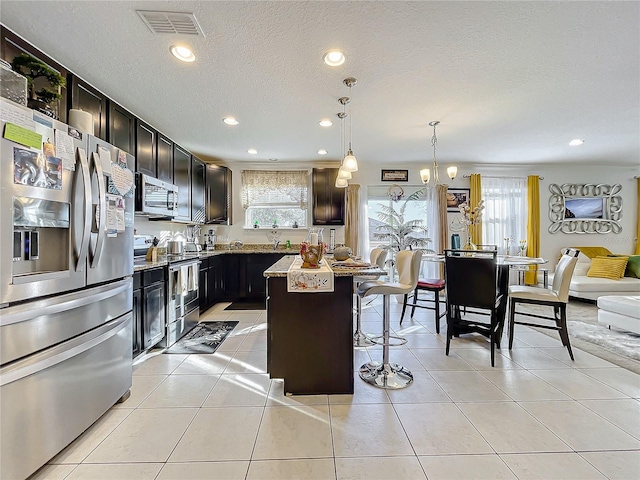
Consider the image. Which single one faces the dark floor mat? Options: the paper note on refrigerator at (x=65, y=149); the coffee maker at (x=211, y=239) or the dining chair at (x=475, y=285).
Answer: the coffee maker

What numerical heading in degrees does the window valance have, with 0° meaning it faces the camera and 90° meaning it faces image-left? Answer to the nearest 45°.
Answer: approximately 0°

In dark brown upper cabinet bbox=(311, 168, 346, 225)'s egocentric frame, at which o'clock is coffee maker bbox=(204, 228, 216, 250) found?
The coffee maker is roughly at 3 o'clock from the dark brown upper cabinet.

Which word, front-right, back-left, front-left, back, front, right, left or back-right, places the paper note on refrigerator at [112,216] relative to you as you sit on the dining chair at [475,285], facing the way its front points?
back-left

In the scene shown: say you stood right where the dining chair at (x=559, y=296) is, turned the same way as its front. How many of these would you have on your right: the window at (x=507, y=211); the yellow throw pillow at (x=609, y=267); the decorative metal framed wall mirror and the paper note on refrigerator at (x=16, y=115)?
3

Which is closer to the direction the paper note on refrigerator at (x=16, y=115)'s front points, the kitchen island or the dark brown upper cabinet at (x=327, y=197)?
the kitchen island

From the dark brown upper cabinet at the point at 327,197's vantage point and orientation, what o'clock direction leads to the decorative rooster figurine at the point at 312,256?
The decorative rooster figurine is roughly at 12 o'clock from the dark brown upper cabinet.

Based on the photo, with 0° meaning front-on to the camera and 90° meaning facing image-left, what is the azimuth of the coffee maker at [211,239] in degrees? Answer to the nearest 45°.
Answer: approximately 0°

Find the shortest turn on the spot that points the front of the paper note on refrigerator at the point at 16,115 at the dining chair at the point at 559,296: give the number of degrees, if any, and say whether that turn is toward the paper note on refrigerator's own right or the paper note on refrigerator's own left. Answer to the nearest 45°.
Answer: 0° — it already faces it

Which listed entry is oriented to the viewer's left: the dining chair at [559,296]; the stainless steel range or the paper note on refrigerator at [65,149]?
the dining chair

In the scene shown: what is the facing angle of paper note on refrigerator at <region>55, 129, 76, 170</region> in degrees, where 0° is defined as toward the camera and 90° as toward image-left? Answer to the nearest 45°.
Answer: approximately 315°

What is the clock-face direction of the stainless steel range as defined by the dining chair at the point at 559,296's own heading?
The stainless steel range is roughly at 11 o'clock from the dining chair.

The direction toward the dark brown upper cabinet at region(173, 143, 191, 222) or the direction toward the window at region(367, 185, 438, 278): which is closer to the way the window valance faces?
the dark brown upper cabinet

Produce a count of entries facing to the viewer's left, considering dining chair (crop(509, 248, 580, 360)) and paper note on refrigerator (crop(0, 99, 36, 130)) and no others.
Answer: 1

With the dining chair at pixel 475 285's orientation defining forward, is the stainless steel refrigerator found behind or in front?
behind
